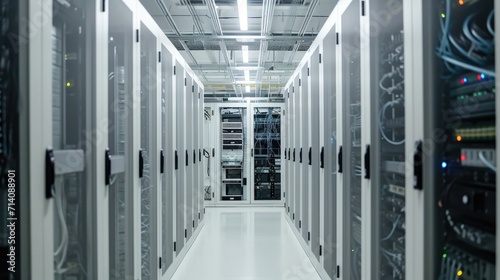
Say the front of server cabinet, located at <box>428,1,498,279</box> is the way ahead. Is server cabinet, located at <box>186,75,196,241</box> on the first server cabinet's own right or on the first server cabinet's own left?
on the first server cabinet's own right

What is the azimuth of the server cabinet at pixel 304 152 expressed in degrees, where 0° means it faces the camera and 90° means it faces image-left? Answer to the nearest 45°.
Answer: approximately 90°

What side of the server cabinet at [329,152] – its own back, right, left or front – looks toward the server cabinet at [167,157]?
front

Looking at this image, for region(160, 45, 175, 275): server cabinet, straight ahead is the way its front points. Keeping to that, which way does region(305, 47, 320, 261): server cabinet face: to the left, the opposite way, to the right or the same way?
the opposite way

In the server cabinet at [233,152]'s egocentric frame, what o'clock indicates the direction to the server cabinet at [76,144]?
the server cabinet at [76,144] is roughly at 12 o'clock from the server cabinet at [233,152].

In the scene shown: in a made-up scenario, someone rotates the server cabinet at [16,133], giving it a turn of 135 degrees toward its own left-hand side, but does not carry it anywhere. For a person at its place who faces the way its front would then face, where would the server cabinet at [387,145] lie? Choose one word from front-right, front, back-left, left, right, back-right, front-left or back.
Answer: right

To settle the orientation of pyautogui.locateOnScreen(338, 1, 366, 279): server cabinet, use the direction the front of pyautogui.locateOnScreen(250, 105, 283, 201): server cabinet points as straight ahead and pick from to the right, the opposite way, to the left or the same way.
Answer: to the right

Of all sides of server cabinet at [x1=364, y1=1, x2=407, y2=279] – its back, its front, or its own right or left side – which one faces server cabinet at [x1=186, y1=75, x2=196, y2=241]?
right

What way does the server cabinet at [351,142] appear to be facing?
to the viewer's left

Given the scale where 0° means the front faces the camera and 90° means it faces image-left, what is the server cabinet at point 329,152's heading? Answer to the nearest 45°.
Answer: approximately 90°

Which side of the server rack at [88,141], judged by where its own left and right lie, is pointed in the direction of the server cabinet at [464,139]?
front

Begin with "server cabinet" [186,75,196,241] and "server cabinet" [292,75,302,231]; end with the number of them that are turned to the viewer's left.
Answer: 1

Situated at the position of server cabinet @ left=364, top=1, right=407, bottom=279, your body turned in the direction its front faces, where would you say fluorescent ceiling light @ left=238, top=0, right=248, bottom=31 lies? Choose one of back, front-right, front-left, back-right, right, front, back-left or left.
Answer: right

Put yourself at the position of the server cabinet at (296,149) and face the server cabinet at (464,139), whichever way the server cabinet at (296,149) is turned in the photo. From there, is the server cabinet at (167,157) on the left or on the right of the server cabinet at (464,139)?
right

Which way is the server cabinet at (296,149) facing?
to the viewer's left
